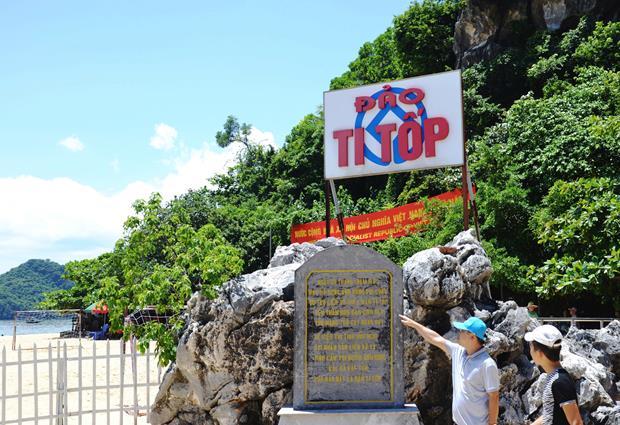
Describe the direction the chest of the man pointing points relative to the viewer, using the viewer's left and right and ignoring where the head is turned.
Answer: facing the viewer and to the left of the viewer

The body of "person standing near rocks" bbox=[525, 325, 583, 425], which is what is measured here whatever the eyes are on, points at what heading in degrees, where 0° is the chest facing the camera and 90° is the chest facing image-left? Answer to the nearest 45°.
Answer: approximately 90°

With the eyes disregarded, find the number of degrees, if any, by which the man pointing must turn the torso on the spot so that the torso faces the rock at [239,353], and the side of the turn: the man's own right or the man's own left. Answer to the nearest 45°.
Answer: approximately 90° to the man's own right

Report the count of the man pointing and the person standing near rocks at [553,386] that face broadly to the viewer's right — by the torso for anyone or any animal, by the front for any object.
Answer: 0

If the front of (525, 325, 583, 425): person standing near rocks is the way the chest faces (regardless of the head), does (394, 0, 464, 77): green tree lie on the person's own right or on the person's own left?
on the person's own right

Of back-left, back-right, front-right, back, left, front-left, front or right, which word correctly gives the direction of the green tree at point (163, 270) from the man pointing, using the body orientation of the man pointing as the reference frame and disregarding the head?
right

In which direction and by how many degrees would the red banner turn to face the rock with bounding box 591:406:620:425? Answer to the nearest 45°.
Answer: approximately 45° to its left

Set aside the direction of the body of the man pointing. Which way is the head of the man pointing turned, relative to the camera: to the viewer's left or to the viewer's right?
to the viewer's left

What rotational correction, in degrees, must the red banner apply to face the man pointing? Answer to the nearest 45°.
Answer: approximately 45° to its left

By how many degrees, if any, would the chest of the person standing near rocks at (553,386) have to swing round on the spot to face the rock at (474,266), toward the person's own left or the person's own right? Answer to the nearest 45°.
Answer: approximately 90° to the person's own right

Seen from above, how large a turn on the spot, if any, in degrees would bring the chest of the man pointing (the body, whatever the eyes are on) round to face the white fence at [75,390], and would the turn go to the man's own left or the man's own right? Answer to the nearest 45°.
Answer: approximately 90° to the man's own right
